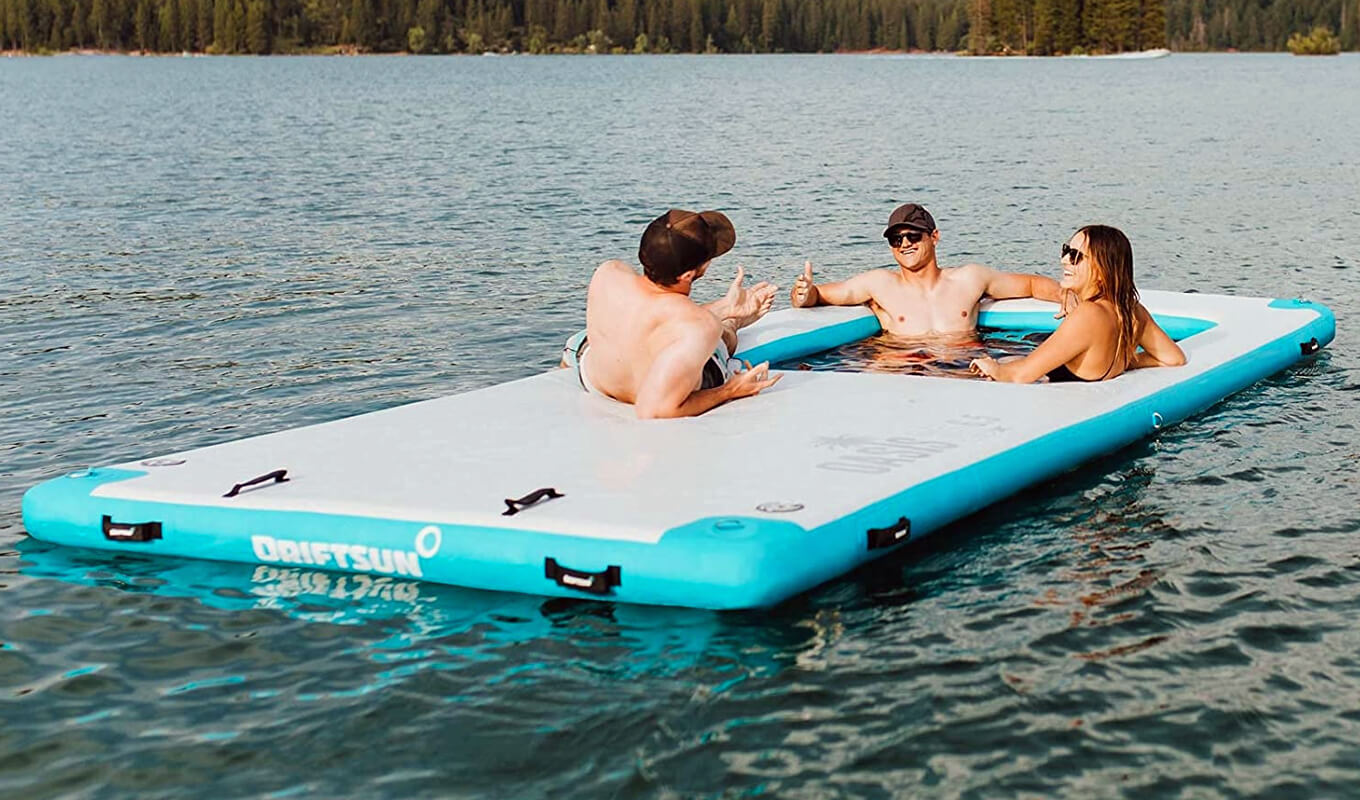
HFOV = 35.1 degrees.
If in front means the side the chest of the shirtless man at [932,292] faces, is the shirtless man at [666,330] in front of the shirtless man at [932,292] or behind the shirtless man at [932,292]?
in front

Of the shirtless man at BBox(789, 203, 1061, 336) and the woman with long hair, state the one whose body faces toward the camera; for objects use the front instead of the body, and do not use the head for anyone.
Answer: the shirtless man

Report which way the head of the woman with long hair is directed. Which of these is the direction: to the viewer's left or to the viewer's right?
to the viewer's left

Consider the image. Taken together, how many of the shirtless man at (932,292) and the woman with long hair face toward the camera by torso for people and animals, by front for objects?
1

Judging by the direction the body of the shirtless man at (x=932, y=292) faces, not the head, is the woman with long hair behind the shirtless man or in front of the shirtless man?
in front

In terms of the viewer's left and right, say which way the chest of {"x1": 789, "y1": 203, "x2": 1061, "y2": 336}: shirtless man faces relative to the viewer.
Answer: facing the viewer

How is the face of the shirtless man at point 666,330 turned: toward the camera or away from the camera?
away from the camera
